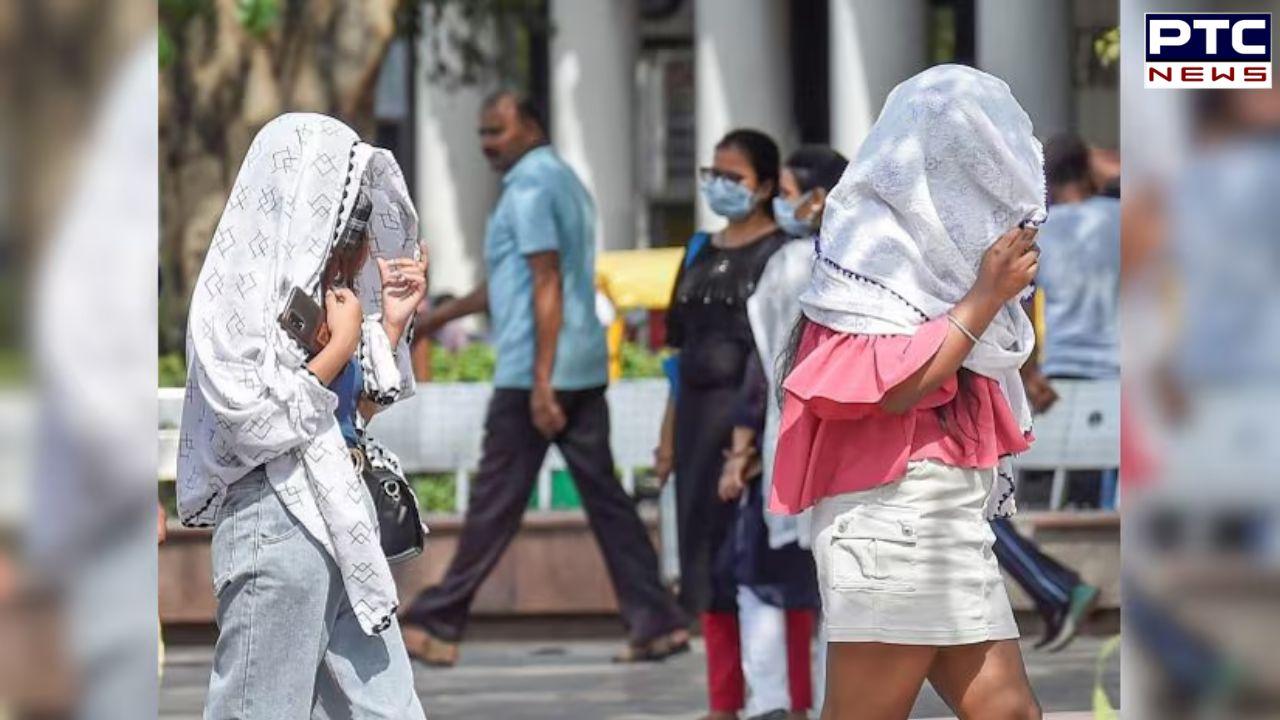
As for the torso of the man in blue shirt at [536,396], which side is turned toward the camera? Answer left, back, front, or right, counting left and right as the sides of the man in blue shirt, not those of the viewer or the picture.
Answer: left

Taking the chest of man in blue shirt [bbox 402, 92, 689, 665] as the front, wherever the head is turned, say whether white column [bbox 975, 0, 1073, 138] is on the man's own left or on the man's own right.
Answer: on the man's own right

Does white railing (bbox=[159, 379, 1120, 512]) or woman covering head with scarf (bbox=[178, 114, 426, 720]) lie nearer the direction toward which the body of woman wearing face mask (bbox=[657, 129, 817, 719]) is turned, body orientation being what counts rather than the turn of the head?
the woman covering head with scarf

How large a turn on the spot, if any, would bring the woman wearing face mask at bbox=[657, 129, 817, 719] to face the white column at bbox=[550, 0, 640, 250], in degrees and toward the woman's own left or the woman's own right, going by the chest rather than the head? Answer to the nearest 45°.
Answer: approximately 135° to the woman's own right

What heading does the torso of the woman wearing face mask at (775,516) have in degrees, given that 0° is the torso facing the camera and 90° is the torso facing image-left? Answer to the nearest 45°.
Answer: approximately 45°

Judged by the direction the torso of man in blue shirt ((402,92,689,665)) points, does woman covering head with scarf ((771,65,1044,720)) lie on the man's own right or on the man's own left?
on the man's own left

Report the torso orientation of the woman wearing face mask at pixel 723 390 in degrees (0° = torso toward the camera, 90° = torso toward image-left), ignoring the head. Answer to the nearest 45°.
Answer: approximately 45°
